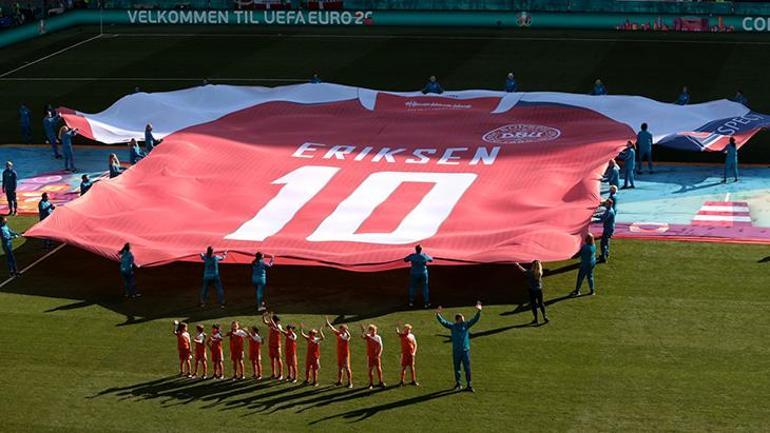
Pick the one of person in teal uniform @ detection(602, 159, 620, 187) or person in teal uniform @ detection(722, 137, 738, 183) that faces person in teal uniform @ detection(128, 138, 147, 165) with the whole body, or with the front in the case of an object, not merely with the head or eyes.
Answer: person in teal uniform @ detection(602, 159, 620, 187)

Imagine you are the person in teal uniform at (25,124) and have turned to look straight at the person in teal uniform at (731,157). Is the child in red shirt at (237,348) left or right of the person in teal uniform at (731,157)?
right

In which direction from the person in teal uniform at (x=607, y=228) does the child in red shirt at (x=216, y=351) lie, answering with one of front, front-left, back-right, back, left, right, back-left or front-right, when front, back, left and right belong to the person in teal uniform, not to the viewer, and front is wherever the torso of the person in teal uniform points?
front-left

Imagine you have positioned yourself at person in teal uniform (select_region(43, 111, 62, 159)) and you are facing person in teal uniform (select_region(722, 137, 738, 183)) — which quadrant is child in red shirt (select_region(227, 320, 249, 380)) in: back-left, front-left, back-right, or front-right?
front-right

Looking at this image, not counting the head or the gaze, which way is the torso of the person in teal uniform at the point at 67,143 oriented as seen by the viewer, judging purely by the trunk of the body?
to the viewer's right

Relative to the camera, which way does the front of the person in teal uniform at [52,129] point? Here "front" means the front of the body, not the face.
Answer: to the viewer's right

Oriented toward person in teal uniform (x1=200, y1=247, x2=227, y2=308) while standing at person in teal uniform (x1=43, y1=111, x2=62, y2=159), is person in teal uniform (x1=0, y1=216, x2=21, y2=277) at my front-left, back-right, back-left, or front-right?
front-right

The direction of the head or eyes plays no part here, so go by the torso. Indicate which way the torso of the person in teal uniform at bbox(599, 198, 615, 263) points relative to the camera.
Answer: to the viewer's left

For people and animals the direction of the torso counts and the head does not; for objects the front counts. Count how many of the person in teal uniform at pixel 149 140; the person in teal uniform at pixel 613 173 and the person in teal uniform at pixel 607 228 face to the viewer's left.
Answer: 2

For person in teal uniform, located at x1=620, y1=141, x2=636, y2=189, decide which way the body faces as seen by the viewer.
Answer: to the viewer's left

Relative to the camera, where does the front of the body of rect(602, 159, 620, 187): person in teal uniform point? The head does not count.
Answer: to the viewer's left
